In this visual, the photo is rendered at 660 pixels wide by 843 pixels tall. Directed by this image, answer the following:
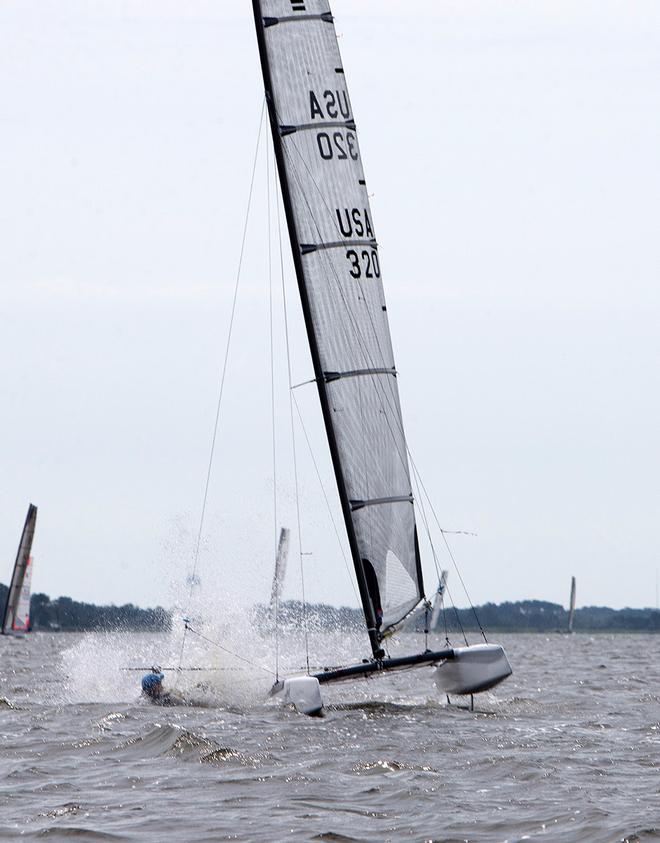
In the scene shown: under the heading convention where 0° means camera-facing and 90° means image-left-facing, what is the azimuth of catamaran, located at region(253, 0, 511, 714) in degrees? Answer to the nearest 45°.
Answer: approximately 45°
